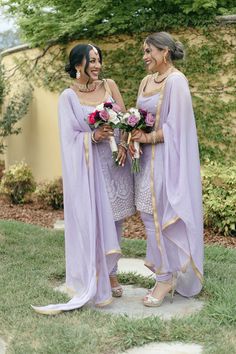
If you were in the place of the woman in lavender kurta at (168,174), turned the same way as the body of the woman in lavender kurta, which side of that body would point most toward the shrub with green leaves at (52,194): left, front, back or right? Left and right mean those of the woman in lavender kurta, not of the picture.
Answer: right

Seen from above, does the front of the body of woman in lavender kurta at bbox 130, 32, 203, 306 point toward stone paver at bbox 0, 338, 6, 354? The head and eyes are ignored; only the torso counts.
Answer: yes

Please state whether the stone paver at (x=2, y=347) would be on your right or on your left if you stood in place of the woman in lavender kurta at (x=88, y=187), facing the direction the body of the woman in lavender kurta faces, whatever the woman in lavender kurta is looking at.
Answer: on your right

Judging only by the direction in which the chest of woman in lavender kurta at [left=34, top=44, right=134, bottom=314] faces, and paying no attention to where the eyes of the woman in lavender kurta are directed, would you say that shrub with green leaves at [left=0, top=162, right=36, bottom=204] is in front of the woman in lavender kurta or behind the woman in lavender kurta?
behind

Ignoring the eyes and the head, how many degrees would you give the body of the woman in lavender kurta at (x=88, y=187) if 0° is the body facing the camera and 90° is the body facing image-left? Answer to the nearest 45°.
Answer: approximately 315°

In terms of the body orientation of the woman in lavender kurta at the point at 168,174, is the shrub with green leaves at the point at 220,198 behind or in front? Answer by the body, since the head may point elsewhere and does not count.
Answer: behind

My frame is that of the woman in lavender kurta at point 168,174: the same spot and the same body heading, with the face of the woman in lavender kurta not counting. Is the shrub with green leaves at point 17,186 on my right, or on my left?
on my right

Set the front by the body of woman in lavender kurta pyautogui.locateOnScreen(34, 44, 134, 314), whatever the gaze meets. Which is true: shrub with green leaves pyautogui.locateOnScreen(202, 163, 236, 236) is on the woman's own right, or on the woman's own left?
on the woman's own left

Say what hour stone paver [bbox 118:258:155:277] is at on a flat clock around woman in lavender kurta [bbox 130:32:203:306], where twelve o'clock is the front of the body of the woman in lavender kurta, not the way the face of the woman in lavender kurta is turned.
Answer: The stone paver is roughly at 4 o'clock from the woman in lavender kurta.

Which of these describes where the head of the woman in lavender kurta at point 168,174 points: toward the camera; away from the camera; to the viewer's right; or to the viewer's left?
to the viewer's left

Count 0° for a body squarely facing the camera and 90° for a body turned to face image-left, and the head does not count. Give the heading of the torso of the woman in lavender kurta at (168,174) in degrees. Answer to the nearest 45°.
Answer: approximately 45°

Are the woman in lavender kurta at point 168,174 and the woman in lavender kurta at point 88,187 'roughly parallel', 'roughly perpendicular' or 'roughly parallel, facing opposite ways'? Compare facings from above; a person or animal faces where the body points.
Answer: roughly perpendicular

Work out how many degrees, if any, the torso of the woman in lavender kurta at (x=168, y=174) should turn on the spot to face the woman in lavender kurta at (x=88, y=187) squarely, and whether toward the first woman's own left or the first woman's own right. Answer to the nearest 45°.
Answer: approximately 45° to the first woman's own right
